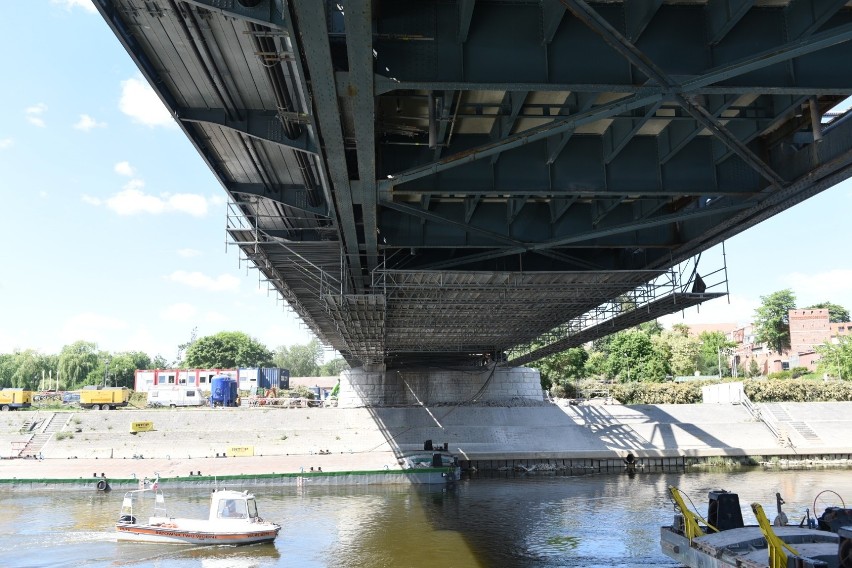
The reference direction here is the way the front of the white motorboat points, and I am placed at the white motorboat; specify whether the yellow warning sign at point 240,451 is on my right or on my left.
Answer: on my left

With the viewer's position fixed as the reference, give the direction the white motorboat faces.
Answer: facing to the right of the viewer

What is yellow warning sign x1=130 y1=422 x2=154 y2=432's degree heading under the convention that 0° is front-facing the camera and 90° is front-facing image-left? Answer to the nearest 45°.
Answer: approximately 0°

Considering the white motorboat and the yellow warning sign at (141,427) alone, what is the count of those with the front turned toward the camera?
1

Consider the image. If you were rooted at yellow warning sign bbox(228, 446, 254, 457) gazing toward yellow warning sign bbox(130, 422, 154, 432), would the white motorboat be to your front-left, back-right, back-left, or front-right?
back-left

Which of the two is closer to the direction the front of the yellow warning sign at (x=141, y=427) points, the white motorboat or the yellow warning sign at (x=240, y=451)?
the white motorboat

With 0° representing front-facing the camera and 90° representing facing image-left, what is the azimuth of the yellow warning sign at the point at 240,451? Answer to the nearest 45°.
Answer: approximately 0°

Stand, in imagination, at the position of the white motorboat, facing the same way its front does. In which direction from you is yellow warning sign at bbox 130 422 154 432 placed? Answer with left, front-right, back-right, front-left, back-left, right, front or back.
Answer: left

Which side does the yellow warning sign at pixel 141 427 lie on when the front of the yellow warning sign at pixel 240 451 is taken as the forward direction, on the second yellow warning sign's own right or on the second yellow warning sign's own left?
on the second yellow warning sign's own right

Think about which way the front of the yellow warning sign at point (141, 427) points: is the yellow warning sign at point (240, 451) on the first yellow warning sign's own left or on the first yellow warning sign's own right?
on the first yellow warning sign's own left

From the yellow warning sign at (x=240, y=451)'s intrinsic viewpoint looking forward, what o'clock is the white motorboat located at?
The white motorboat is roughly at 12 o'clock from the yellow warning sign.

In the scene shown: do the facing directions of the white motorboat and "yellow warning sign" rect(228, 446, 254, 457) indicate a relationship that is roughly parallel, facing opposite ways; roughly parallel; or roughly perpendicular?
roughly perpendicular
